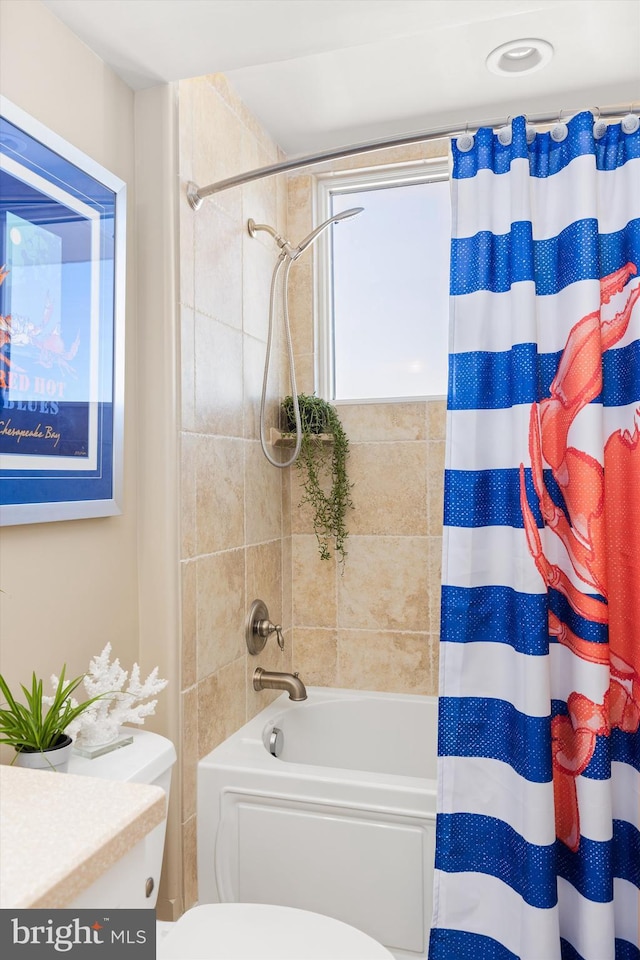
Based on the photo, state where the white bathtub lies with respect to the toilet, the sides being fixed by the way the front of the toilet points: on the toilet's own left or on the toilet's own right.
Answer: on the toilet's own left

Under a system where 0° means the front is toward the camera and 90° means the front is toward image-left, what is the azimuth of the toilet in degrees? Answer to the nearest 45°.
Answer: approximately 315°
